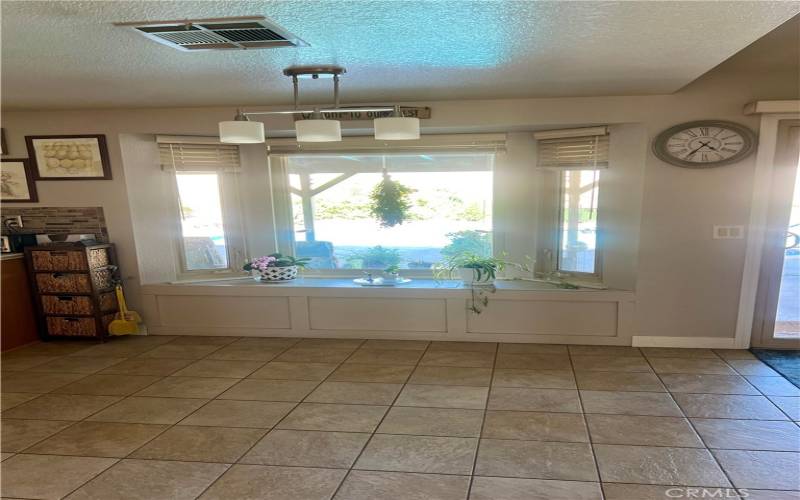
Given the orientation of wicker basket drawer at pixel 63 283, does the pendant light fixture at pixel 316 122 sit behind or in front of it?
in front

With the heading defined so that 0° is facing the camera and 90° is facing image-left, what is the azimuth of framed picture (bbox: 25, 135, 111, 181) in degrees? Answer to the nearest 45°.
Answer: approximately 0°

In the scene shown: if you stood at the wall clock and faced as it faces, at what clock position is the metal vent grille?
The metal vent grille is roughly at 1 o'clock from the wall clock.

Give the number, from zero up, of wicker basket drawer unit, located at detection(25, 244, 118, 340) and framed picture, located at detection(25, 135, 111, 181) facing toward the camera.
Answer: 2
